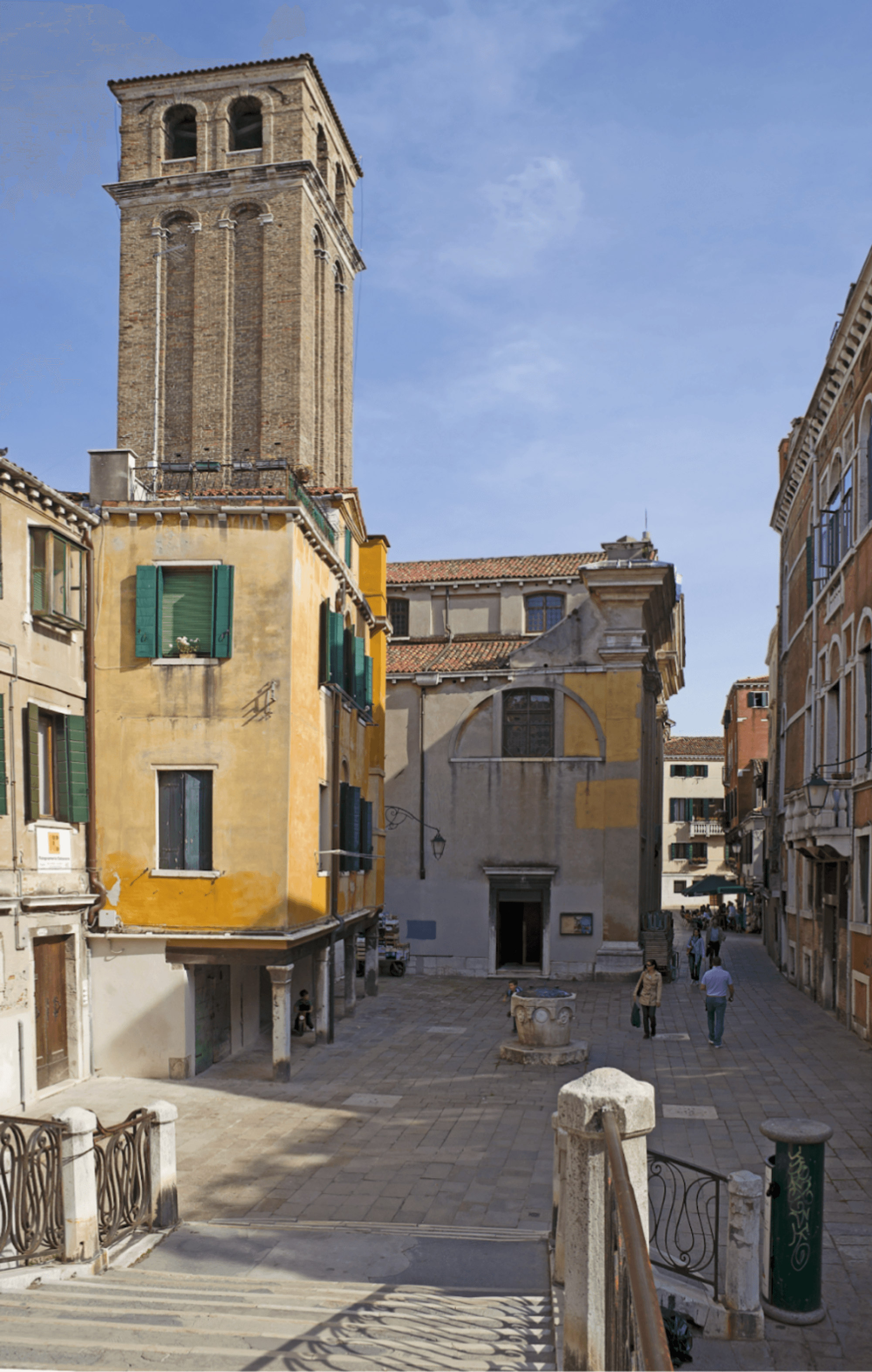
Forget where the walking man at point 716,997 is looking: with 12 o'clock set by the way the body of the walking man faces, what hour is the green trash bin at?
The green trash bin is roughly at 6 o'clock from the walking man.

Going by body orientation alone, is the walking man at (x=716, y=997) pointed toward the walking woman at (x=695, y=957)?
yes

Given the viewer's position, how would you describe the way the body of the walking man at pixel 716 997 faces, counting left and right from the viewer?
facing away from the viewer

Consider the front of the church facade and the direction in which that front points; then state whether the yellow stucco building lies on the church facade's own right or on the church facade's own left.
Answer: on the church facade's own right

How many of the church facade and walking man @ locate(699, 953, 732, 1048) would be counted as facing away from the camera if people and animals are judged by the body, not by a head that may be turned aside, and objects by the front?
1
